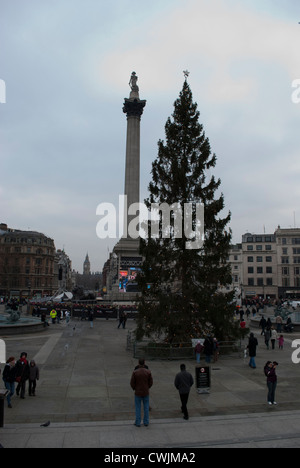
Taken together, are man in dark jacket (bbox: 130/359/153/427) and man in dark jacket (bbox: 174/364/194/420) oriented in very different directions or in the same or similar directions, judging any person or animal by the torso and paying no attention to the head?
same or similar directions

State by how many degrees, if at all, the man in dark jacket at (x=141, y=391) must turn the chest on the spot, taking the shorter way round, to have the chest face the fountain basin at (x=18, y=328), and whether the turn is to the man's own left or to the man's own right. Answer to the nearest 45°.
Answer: approximately 45° to the man's own left

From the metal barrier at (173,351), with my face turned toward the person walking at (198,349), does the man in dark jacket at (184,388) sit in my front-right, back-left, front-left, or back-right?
front-right

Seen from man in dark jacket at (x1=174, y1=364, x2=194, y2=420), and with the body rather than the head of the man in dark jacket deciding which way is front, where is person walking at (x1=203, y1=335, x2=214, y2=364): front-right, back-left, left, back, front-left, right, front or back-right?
front

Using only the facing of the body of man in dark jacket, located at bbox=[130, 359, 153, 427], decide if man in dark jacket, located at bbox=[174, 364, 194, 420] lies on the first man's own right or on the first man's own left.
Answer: on the first man's own right

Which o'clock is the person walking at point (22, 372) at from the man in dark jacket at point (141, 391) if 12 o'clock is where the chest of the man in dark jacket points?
The person walking is roughly at 10 o'clock from the man in dark jacket.

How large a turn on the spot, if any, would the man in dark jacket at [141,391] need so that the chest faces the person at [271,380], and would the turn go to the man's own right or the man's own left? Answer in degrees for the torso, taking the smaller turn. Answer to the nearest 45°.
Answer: approximately 45° to the man's own right

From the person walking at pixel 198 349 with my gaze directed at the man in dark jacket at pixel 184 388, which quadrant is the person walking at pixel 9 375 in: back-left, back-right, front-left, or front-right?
front-right

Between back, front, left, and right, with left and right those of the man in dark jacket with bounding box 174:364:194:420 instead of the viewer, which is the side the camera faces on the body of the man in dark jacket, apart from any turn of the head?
back

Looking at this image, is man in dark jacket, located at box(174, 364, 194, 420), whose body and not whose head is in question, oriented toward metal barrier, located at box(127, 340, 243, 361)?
yes

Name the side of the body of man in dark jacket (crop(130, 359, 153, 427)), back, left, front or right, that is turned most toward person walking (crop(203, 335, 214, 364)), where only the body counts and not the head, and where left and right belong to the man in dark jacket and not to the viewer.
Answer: front

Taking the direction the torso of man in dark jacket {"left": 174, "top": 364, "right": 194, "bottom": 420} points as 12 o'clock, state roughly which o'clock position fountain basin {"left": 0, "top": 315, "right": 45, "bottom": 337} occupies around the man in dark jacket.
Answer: The fountain basin is roughly at 11 o'clock from the man in dark jacket.

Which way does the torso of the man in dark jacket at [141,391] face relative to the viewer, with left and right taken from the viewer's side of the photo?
facing away from the viewer

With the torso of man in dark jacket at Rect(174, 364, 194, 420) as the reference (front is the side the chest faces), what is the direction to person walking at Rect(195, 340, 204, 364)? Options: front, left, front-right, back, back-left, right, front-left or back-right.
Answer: front

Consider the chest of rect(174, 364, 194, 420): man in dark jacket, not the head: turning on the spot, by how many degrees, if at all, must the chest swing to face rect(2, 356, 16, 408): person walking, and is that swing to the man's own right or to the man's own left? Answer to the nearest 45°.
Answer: approximately 90° to the man's own left
